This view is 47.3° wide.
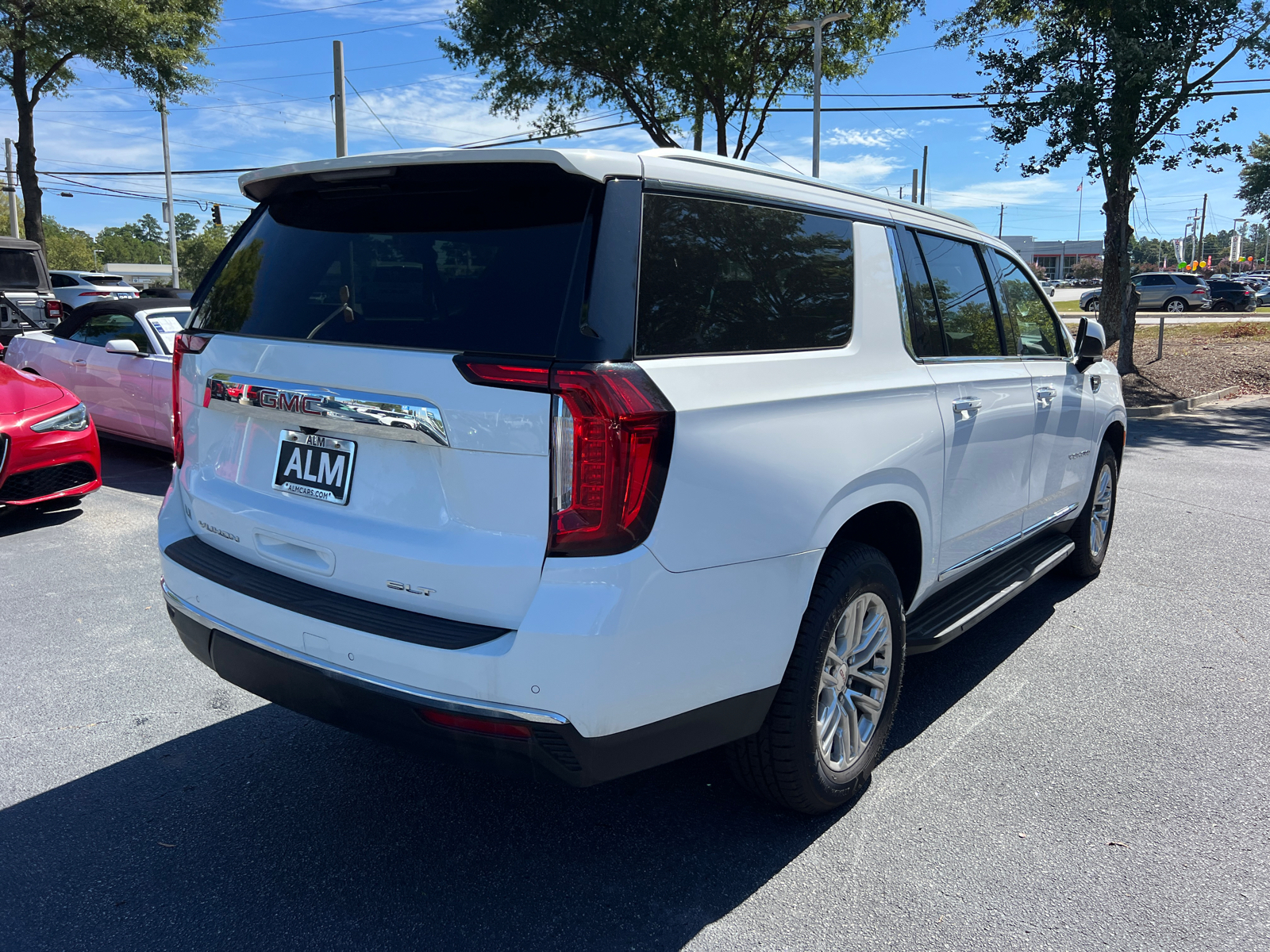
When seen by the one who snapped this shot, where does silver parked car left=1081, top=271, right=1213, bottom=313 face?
facing to the left of the viewer

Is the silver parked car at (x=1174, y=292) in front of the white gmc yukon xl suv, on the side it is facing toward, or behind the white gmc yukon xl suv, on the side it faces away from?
in front

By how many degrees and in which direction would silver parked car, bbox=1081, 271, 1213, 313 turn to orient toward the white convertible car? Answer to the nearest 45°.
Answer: approximately 90° to its left

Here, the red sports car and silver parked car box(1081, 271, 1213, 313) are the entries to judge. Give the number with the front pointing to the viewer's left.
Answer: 1

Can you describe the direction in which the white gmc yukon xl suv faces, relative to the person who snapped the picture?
facing away from the viewer and to the right of the viewer

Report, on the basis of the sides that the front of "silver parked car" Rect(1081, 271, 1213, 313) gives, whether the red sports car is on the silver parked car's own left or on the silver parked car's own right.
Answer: on the silver parked car's own left

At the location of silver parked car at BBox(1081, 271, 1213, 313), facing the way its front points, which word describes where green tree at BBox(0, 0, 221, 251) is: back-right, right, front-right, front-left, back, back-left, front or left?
front-left

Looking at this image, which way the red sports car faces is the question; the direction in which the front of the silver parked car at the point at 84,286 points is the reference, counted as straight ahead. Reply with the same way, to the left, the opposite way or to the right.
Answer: the opposite way

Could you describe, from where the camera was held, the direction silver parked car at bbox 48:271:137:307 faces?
facing away from the viewer and to the left of the viewer
